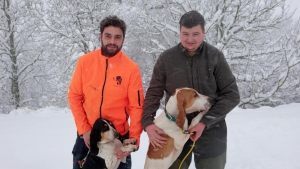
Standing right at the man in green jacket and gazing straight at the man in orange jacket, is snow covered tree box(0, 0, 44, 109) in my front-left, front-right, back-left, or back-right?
front-right

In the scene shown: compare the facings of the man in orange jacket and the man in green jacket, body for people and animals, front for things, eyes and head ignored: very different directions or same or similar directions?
same or similar directions

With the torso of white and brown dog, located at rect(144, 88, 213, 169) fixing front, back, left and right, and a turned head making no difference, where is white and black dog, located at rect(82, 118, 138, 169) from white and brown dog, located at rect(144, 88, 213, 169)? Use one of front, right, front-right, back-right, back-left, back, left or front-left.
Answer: back

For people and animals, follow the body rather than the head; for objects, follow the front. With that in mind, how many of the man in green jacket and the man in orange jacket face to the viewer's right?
0

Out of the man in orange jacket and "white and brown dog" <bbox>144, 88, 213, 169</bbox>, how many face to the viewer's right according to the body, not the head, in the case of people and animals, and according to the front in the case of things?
1

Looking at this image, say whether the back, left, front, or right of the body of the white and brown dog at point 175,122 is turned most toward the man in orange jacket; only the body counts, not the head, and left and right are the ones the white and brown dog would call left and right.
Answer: back

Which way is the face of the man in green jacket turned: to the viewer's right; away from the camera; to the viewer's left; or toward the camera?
toward the camera

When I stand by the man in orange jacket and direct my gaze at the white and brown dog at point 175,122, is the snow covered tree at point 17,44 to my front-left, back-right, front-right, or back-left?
back-left

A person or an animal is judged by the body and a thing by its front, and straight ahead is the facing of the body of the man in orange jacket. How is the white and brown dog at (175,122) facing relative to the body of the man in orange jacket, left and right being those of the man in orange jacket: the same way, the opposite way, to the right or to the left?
to the left

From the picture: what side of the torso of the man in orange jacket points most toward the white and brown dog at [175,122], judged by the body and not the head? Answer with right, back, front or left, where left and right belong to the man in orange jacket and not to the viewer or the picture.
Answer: left

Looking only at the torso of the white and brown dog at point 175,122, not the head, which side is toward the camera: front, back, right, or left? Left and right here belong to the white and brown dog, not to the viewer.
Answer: right

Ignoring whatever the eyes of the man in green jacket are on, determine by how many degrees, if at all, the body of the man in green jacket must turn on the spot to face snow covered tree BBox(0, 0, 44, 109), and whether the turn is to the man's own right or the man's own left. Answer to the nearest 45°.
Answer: approximately 135° to the man's own right

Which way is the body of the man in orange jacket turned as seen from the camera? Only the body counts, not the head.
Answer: toward the camera

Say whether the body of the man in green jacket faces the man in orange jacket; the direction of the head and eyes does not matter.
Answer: no

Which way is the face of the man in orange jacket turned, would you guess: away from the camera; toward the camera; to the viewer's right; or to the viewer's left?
toward the camera

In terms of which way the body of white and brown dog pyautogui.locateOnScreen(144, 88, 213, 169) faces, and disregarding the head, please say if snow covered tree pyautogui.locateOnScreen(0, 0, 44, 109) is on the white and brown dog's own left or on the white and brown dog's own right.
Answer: on the white and brown dog's own left
